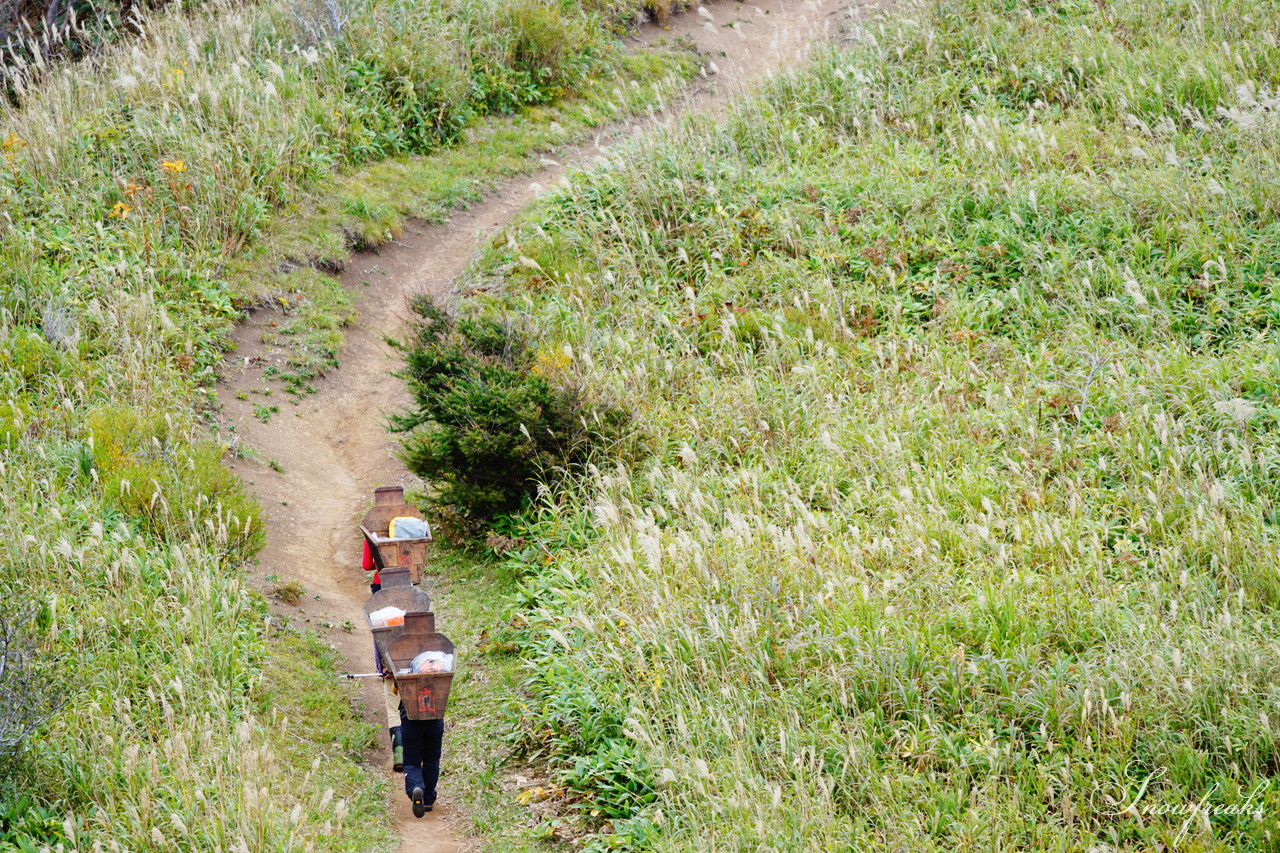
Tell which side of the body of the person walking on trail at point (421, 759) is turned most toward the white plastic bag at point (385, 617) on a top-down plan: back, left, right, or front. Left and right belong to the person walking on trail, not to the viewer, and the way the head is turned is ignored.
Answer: front

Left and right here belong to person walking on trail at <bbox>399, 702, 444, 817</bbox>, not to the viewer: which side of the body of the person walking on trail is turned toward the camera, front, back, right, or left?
back

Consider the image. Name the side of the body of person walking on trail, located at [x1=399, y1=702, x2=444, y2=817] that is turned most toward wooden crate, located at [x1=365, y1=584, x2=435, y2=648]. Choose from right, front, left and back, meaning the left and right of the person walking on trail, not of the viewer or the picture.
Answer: front

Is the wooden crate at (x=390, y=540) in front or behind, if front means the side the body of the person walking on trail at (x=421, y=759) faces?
in front
